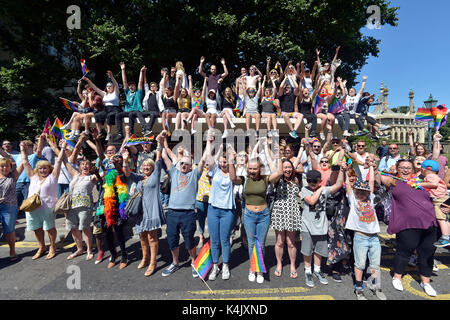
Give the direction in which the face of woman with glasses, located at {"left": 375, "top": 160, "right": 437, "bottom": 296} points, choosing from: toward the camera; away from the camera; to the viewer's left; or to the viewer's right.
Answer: toward the camera

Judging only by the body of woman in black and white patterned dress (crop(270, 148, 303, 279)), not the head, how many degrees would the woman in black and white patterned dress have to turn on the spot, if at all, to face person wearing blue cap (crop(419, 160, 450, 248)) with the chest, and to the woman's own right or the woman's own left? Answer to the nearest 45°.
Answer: approximately 90° to the woman's own left

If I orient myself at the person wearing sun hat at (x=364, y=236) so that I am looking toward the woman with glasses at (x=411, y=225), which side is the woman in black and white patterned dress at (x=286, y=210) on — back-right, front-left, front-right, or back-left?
back-left

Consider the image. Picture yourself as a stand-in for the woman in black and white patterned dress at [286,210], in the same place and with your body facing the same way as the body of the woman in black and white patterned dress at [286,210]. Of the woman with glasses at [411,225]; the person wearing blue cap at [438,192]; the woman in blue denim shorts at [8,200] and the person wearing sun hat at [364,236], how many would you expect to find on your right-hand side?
1

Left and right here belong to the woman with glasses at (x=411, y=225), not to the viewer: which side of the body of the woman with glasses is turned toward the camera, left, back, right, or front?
front

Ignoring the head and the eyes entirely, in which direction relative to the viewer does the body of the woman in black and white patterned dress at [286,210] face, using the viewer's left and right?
facing the viewer

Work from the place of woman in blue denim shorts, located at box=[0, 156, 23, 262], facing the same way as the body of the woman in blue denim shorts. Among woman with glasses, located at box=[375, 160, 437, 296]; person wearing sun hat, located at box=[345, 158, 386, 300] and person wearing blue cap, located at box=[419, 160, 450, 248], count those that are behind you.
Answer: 0

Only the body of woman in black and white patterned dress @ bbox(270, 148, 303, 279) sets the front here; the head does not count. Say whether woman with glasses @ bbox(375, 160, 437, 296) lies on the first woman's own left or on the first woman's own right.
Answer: on the first woman's own left

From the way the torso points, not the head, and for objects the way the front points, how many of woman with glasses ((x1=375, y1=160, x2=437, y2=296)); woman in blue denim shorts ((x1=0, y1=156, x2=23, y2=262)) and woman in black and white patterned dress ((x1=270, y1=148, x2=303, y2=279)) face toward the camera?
3

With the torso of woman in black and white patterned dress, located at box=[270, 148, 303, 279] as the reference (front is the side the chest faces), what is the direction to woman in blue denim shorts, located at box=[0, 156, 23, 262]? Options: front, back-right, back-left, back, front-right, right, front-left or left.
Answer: right

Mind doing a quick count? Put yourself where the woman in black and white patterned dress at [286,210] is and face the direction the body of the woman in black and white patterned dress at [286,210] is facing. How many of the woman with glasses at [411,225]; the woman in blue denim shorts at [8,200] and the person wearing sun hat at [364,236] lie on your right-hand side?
1

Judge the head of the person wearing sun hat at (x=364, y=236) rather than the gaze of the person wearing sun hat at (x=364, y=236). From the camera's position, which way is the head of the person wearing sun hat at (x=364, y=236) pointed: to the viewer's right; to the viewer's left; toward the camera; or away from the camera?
toward the camera

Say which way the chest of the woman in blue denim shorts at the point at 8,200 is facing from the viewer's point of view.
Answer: toward the camera

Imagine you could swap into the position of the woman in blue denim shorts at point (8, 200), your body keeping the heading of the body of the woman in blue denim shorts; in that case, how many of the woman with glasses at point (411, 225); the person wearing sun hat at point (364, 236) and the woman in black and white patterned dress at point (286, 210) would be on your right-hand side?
0

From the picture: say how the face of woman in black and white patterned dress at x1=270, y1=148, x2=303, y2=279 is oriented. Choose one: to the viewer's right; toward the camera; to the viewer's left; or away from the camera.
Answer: toward the camera

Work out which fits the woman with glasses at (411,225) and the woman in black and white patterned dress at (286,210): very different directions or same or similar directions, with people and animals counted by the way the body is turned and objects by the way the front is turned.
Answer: same or similar directions
